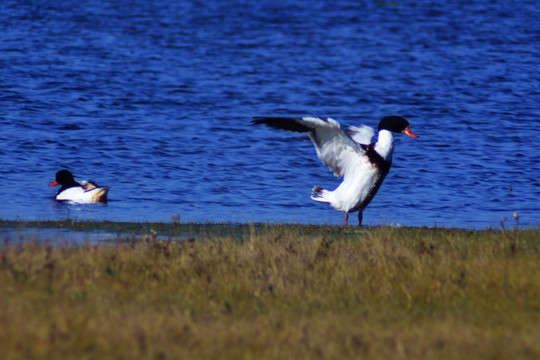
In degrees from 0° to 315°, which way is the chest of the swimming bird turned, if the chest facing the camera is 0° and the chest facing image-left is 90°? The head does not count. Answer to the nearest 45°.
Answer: approximately 90°

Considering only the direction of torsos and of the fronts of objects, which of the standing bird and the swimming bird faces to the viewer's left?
the swimming bird

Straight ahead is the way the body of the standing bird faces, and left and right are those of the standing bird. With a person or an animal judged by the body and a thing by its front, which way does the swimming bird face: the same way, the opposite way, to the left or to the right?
the opposite way

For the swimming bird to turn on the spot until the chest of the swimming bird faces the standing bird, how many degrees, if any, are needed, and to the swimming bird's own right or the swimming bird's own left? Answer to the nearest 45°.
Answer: approximately 135° to the swimming bird's own left

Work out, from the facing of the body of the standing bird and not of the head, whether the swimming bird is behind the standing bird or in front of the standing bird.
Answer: behind

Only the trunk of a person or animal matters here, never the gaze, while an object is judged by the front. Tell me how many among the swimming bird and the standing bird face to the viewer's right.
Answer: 1

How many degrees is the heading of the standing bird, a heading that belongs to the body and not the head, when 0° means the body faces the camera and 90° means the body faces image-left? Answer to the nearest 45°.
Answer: approximately 270°
